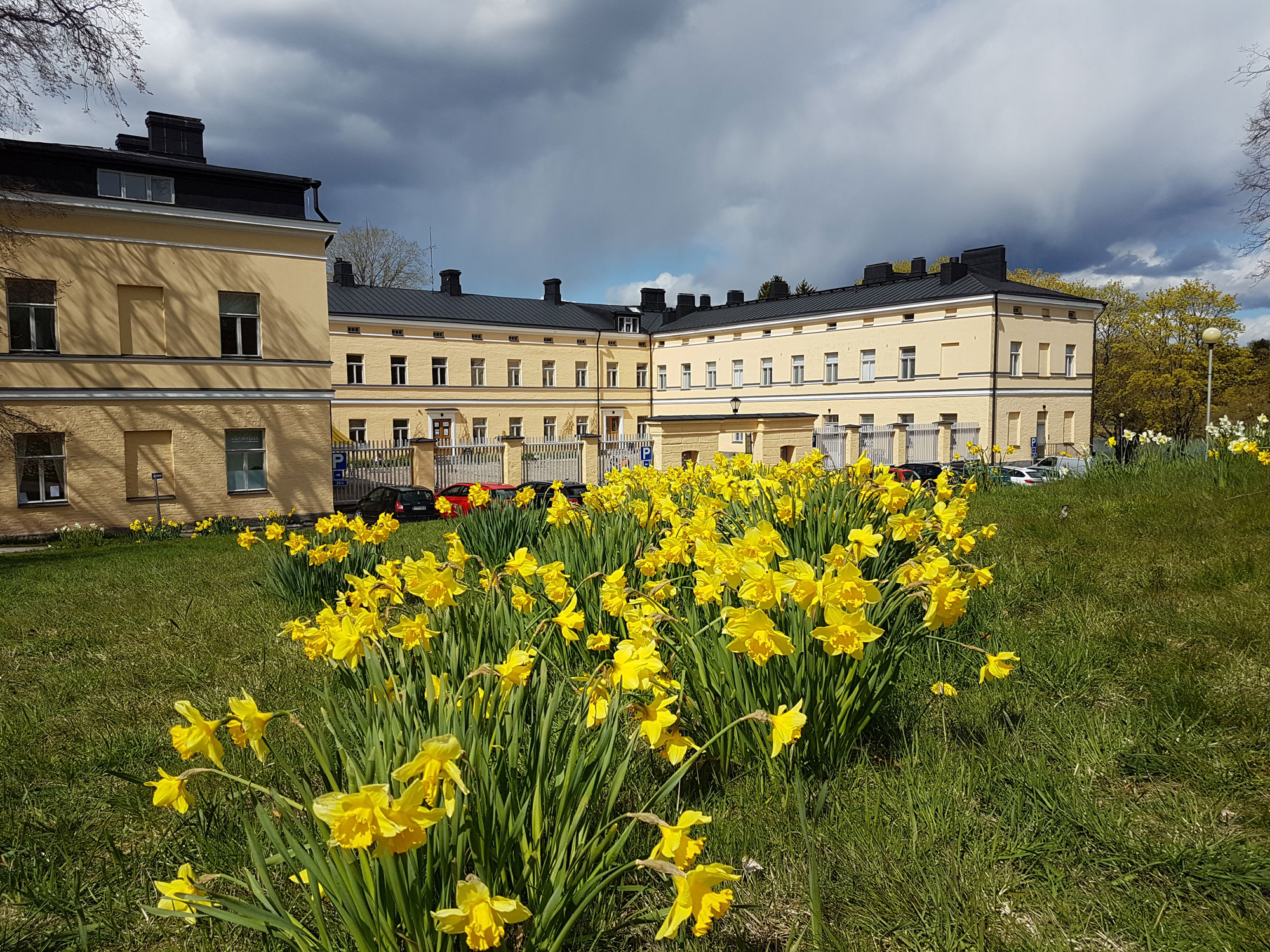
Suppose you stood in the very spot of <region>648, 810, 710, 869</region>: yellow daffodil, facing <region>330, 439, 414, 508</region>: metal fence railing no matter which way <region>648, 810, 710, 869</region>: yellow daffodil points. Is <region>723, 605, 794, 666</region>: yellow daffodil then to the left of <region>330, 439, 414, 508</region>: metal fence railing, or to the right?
right

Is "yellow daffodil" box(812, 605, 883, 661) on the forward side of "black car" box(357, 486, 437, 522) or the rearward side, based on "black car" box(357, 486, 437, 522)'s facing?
on the rearward side

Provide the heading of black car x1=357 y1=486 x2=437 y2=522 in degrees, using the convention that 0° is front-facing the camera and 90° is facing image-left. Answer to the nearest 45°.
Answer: approximately 135°

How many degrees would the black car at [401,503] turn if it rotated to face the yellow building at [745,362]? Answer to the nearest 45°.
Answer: approximately 90° to its right

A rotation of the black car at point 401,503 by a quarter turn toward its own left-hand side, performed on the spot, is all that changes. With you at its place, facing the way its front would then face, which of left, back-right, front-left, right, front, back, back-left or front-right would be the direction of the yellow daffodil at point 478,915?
front-left

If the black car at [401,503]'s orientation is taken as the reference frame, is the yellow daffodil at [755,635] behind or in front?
behind

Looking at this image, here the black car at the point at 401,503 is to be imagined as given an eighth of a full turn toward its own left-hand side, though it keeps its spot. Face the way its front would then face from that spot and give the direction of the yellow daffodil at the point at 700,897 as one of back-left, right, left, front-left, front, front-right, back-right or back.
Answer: left

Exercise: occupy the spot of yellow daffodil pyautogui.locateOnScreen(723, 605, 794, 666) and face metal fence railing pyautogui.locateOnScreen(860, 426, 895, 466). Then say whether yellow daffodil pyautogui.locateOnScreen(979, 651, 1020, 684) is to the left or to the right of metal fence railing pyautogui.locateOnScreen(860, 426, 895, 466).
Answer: right

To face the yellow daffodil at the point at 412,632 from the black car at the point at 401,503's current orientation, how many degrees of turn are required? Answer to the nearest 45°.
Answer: approximately 135° to its left

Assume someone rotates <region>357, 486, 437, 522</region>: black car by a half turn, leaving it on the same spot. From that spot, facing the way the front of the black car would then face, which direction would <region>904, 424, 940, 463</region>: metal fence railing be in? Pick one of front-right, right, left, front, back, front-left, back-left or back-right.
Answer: front-left

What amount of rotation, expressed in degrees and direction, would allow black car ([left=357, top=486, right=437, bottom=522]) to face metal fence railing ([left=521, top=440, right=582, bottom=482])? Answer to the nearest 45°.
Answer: approximately 90° to its right

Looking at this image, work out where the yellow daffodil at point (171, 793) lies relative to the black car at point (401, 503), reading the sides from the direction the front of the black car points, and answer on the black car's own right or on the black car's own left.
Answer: on the black car's own left

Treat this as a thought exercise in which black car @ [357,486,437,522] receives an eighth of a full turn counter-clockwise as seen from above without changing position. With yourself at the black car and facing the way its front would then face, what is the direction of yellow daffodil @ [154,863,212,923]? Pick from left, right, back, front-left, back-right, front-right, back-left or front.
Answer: left

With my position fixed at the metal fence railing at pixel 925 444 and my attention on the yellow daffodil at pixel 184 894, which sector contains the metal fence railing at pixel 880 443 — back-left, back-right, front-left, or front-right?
front-right

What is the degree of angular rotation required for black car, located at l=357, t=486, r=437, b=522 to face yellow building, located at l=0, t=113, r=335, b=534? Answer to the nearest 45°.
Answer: approximately 45° to its left
